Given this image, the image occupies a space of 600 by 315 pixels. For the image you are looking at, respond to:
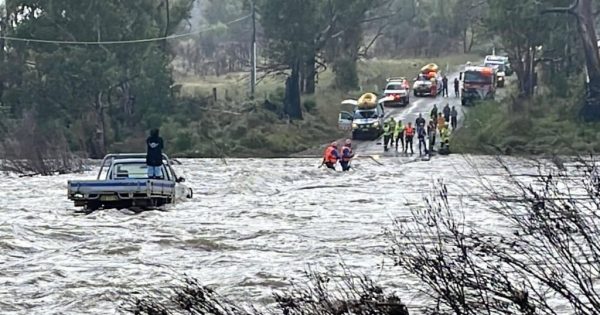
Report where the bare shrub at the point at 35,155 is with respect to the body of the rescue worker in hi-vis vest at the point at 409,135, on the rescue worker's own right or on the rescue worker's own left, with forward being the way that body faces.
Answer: on the rescue worker's own right

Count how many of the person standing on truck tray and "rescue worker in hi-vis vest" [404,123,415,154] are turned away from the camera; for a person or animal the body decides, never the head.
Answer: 1

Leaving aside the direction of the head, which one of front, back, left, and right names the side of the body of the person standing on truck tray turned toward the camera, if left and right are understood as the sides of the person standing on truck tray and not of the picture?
back

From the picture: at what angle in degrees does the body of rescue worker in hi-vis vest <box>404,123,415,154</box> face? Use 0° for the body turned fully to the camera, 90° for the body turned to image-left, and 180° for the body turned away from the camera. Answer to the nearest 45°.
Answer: approximately 0°

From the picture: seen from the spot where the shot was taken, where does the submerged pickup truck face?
facing away from the viewer and to the right of the viewer

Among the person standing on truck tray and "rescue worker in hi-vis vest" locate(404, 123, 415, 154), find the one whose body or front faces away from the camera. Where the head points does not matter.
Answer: the person standing on truck tray

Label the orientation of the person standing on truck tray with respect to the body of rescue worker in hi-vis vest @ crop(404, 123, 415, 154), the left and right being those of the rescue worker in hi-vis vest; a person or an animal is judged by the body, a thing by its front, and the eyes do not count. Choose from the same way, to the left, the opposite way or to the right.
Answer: the opposite way
